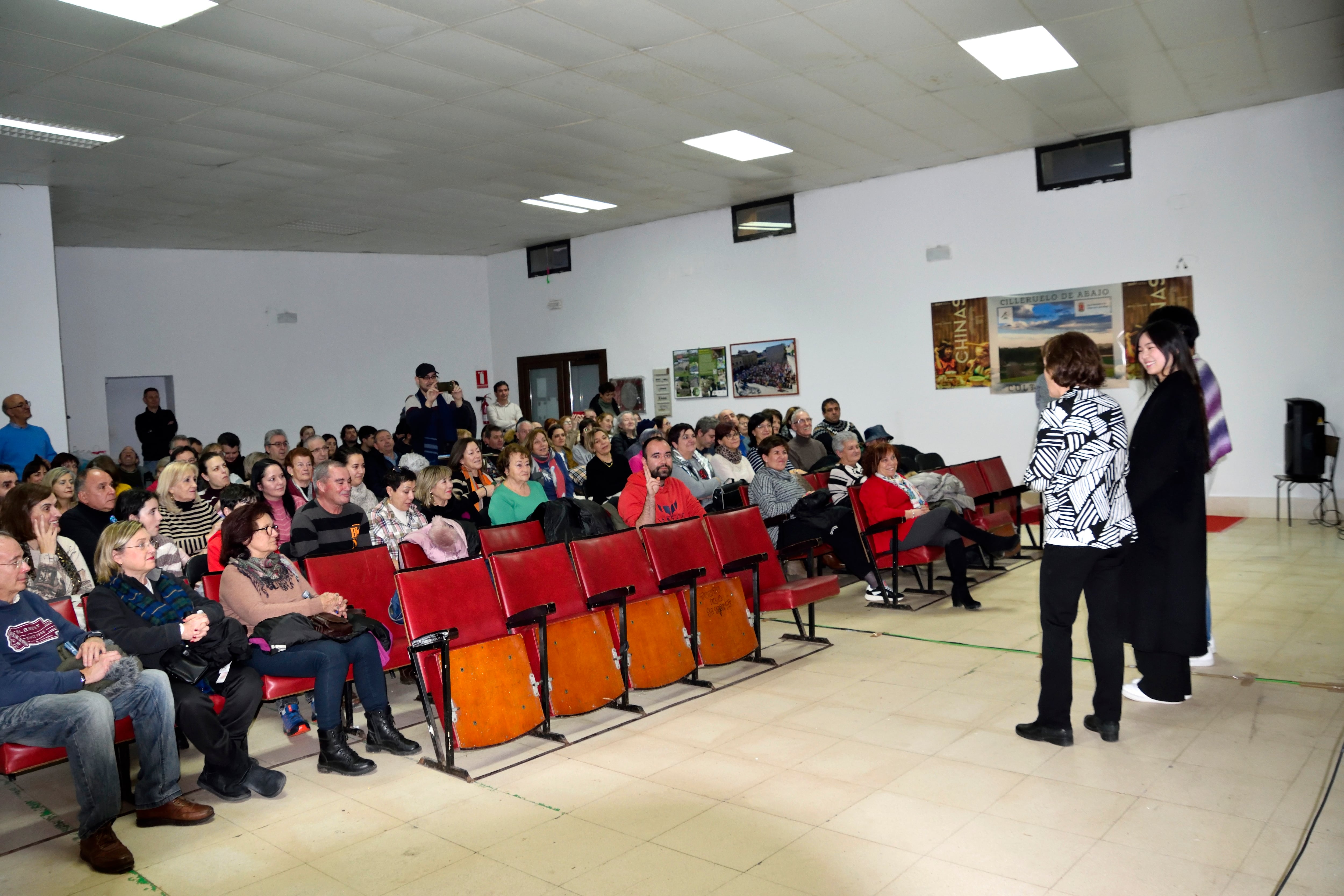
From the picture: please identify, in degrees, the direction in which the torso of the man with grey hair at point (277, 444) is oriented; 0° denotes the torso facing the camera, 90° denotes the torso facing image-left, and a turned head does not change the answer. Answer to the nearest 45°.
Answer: approximately 315°

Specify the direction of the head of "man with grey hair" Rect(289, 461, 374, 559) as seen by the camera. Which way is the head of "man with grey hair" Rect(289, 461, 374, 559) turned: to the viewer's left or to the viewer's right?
to the viewer's right

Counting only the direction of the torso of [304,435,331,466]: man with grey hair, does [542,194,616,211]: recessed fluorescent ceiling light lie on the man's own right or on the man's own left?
on the man's own left

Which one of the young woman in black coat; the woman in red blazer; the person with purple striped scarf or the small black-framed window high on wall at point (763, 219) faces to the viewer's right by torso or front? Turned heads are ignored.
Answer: the woman in red blazer

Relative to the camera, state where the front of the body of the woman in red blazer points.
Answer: to the viewer's right

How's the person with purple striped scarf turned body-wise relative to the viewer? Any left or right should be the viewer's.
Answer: facing to the left of the viewer

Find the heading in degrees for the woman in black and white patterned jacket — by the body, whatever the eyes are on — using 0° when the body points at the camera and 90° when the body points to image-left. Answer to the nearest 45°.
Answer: approximately 135°

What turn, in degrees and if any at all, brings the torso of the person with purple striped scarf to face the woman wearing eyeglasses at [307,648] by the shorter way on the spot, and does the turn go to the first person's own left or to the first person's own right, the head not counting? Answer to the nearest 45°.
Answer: approximately 45° to the first person's own left

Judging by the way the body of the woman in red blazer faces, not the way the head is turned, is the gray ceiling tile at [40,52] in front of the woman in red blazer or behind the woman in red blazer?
behind

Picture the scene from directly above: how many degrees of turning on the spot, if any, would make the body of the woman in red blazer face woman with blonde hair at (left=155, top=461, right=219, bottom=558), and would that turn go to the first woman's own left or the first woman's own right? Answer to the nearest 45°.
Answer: approximately 135° to the first woman's own right

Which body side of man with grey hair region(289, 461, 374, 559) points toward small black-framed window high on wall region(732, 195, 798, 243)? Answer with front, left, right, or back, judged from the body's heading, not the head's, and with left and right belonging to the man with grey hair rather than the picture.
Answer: left
